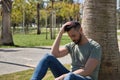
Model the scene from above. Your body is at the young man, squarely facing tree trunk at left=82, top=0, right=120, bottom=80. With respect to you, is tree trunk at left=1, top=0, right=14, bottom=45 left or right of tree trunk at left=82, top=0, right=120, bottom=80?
left

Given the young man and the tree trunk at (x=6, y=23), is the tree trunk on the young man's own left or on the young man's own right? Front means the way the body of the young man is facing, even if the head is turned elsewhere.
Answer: on the young man's own right

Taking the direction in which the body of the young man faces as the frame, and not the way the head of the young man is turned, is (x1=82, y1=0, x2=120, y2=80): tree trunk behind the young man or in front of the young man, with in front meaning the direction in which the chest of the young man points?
behind

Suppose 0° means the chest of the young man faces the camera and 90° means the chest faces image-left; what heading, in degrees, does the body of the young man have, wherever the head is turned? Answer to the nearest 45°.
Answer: approximately 45°
